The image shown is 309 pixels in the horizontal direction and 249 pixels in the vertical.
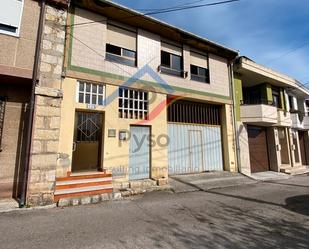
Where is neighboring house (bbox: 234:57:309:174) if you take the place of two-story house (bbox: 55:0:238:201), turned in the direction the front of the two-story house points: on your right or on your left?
on your left

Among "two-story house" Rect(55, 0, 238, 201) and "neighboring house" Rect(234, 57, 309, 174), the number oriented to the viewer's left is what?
0

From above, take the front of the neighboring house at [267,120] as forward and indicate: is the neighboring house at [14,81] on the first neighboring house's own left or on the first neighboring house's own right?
on the first neighboring house's own right

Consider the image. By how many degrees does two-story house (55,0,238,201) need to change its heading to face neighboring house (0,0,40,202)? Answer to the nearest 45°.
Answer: approximately 90° to its right

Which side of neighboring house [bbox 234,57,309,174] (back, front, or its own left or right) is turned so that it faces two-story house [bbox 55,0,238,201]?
right

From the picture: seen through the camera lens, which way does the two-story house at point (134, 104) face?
facing the viewer and to the right of the viewer
